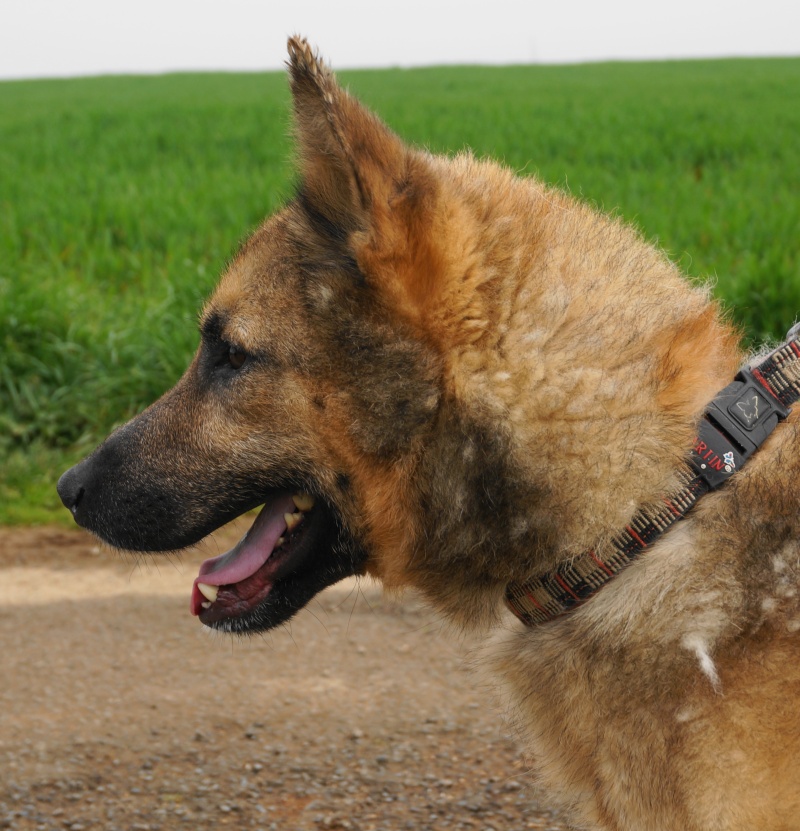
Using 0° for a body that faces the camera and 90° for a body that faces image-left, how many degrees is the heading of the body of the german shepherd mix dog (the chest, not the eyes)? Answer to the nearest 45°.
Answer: approximately 90°
